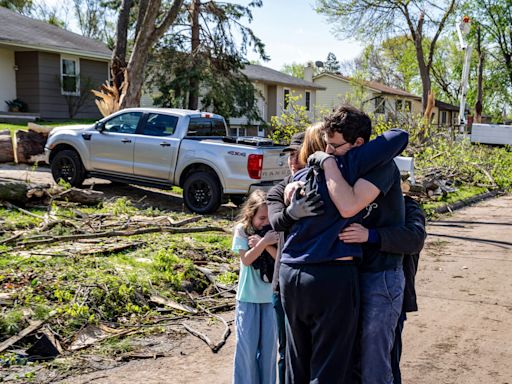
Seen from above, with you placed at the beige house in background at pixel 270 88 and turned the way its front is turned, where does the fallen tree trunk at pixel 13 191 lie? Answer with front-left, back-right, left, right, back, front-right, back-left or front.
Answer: front-right

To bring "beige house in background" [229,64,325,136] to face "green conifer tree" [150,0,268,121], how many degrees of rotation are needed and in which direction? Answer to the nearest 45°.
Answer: approximately 45° to its right

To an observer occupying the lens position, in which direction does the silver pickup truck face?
facing away from the viewer and to the left of the viewer

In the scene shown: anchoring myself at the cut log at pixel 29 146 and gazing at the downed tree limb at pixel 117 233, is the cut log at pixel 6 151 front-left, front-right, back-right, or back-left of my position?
back-right

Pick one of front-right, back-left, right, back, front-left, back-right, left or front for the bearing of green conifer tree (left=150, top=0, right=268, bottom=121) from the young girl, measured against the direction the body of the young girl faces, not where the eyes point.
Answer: back-left

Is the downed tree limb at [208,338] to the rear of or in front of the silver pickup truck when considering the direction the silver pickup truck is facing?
to the rear

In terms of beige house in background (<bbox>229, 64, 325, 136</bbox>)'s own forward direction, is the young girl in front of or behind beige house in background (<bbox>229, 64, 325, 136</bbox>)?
in front

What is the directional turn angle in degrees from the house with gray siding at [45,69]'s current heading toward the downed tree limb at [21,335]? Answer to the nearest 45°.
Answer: approximately 45° to its right

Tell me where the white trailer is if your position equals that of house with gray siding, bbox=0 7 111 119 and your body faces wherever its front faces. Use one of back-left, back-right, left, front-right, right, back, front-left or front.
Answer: front-left

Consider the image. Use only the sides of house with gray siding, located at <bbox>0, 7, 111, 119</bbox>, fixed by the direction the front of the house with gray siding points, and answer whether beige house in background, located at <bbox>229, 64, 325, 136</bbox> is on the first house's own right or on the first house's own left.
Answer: on the first house's own left

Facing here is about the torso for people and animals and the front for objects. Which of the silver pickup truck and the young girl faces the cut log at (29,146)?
the silver pickup truck
